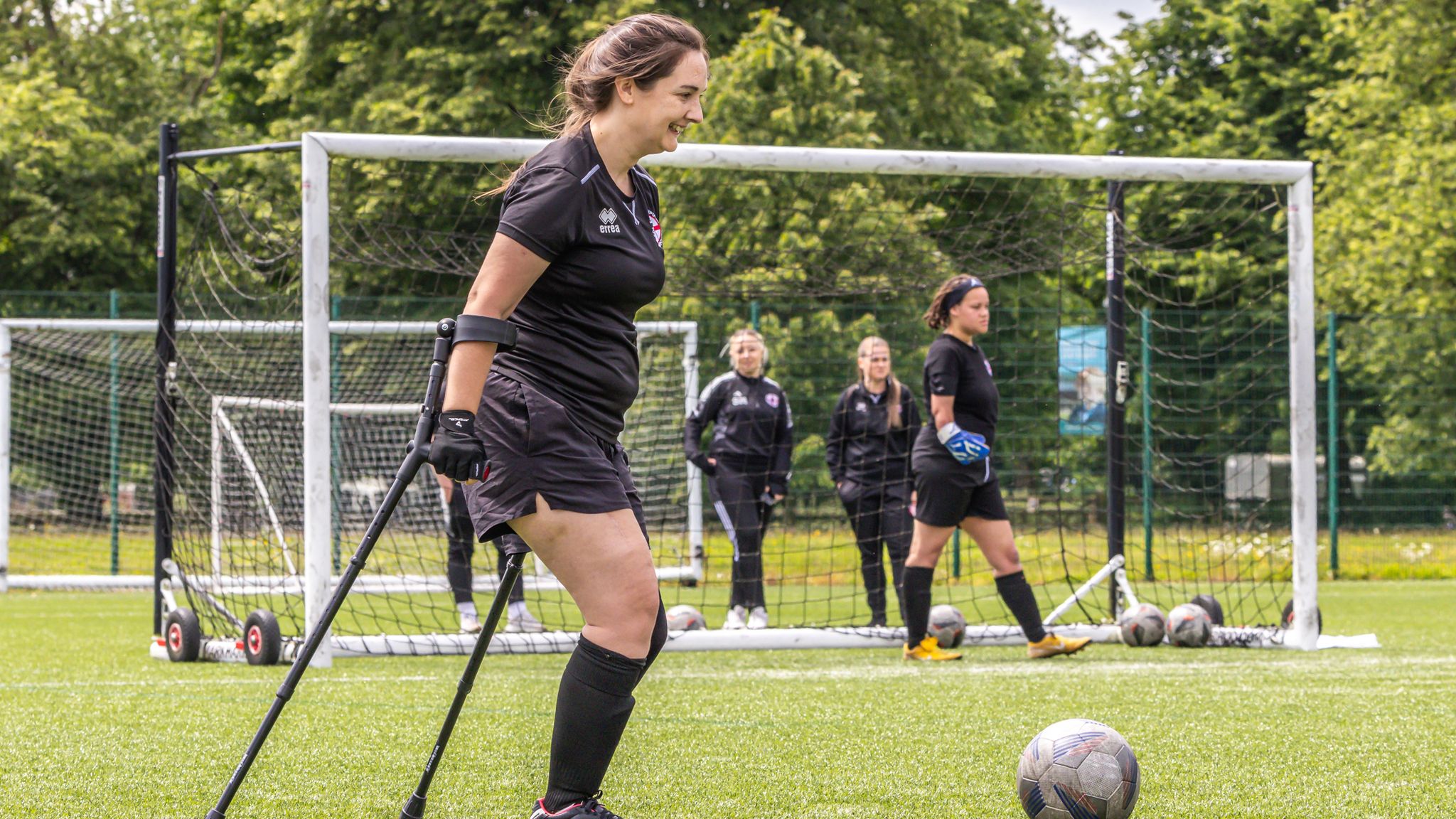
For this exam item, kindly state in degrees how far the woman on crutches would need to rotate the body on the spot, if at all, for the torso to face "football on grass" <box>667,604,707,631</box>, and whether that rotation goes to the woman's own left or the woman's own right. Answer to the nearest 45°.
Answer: approximately 135° to the woman's own left

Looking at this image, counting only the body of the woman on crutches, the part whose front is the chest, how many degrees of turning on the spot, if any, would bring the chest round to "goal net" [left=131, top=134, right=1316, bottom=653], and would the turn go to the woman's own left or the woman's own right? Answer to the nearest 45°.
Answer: approximately 135° to the woman's own left

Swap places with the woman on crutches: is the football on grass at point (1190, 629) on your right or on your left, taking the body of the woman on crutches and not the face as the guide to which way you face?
on your left

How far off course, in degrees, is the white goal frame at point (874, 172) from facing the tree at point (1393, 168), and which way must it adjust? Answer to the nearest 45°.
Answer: approximately 135° to its left

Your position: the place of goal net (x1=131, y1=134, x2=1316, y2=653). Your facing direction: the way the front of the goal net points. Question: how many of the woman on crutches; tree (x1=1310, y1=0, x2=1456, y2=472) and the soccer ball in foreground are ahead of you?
2

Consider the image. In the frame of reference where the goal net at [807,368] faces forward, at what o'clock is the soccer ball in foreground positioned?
The soccer ball in foreground is roughly at 12 o'clock from the goal net.
